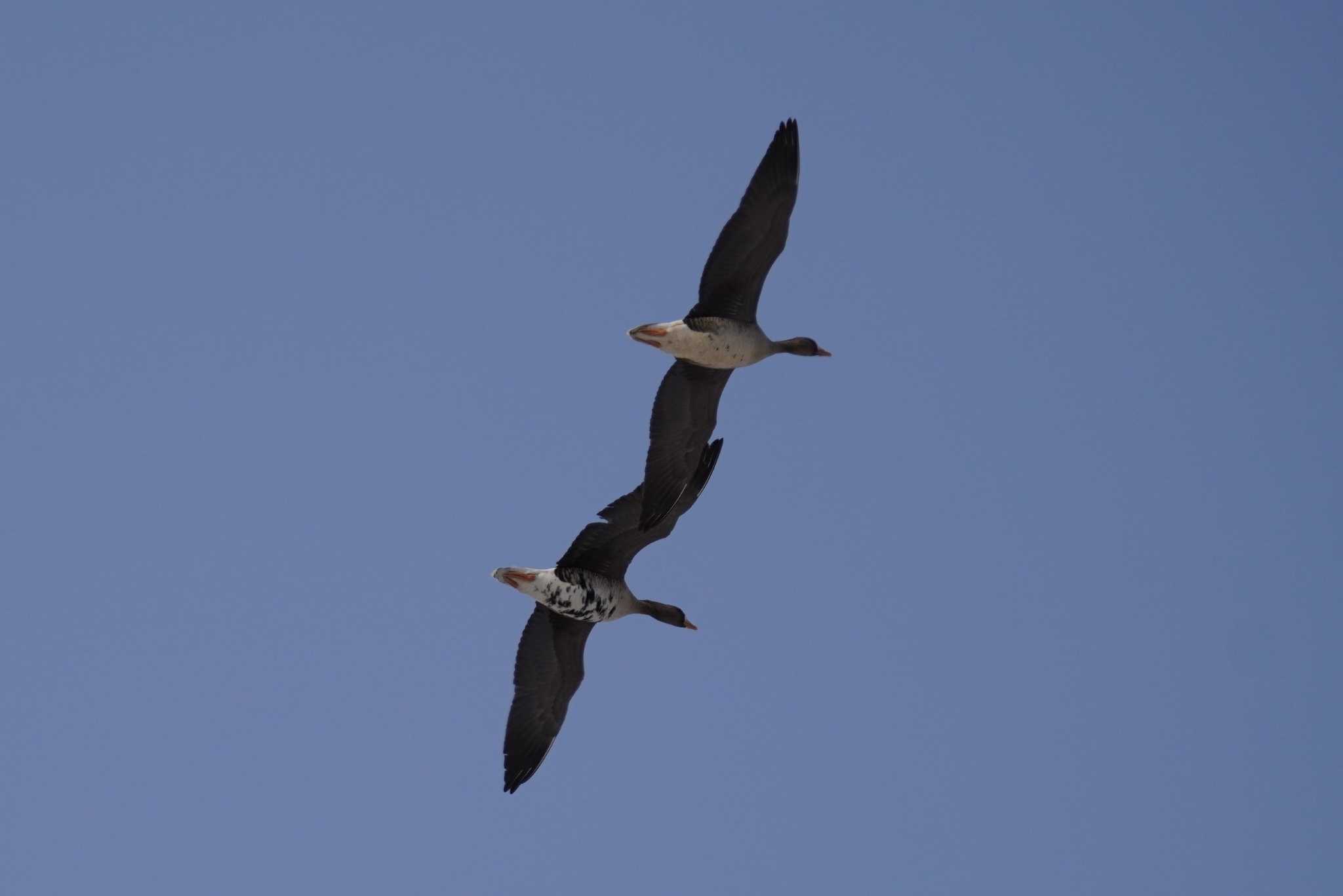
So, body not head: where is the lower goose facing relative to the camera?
to the viewer's right

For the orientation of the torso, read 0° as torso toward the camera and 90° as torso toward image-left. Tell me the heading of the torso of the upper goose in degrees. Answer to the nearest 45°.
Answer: approximately 270°

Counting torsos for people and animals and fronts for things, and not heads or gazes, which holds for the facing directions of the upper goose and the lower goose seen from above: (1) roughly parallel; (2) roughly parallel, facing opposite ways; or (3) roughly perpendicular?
roughly parallel

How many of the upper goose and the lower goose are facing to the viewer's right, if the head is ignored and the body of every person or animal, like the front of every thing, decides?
2
